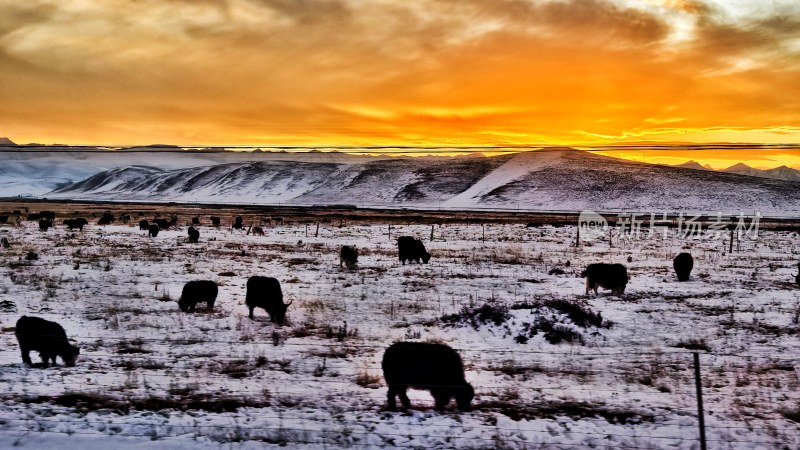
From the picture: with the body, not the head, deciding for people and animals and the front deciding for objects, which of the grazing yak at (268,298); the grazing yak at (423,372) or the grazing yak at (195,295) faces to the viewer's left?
the grazing yak at (195,295)

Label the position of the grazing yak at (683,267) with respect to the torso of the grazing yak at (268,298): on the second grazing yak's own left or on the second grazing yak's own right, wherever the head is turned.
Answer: on the second grazing yak's own left

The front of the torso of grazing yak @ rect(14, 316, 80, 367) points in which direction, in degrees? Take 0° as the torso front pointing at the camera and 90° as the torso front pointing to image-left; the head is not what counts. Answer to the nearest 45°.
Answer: approximately 270°

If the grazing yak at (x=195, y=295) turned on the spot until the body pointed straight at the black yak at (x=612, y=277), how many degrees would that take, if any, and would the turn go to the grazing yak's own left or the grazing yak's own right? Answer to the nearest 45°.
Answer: approximately 180°

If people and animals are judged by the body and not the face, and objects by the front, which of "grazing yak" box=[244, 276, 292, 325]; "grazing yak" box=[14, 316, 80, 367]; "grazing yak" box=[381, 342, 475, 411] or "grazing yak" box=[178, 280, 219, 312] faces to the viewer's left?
"grazing yak" box=[178, 280, 219, 312]

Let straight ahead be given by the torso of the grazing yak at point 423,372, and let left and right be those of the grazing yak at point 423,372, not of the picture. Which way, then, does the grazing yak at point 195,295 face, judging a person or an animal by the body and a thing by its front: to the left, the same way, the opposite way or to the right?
the opposite way

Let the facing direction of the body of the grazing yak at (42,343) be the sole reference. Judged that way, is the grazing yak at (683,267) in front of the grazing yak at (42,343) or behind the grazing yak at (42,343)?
in front

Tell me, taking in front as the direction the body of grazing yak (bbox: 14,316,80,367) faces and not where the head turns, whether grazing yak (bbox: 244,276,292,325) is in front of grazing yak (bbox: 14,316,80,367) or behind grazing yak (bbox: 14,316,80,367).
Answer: in front

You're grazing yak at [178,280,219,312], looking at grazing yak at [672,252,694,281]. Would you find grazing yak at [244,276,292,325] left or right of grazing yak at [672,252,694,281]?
right

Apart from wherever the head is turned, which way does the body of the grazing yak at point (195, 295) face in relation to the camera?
to the viewer's left

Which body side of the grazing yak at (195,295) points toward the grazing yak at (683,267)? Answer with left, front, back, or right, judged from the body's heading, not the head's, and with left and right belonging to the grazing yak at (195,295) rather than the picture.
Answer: back

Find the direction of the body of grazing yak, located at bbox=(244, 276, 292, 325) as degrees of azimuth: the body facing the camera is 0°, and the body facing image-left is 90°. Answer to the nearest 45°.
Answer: approximately 315°

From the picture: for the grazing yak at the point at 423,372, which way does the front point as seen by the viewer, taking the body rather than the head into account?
to the viewer's right
